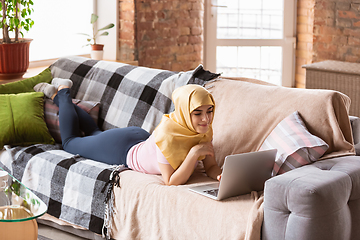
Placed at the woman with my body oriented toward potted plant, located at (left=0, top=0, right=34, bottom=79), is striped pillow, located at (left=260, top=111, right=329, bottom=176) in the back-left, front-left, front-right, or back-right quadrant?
back-right

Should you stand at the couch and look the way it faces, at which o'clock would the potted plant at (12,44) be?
The potted plant is roughly at 3 o'clock from the couch.

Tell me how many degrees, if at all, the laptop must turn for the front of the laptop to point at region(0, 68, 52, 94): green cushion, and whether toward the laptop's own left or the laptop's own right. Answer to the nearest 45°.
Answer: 0° — it already faces it

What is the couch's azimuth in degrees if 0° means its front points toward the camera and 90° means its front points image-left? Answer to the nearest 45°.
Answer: approximately 45°

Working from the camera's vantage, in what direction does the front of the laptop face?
facing away from the viewer and to the left of the viewer

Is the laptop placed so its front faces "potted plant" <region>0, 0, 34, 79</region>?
yes
